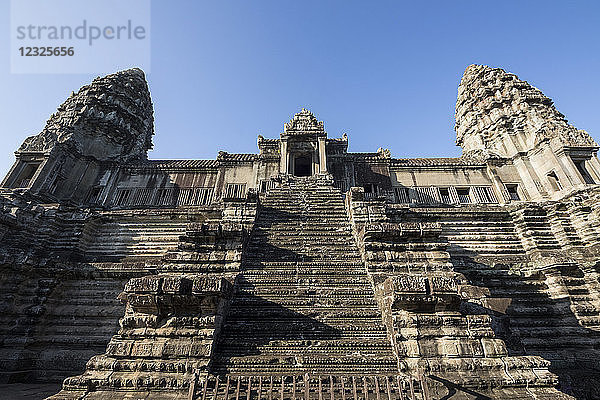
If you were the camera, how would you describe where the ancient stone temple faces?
facing the viewer
